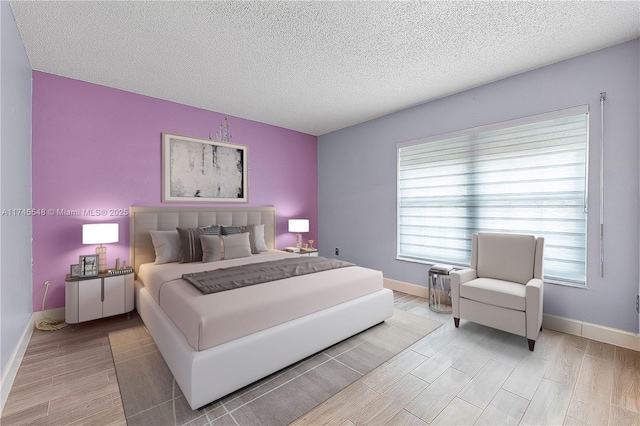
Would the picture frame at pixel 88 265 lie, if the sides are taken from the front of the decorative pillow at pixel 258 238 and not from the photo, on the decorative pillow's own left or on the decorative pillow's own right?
on the decorative pillow's own right

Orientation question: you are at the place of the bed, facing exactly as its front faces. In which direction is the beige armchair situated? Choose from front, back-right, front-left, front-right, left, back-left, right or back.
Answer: front-left

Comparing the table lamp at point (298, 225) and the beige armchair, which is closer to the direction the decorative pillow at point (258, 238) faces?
the beige armchair

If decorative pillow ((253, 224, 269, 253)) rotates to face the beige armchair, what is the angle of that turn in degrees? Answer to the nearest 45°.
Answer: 0° — it already faces it

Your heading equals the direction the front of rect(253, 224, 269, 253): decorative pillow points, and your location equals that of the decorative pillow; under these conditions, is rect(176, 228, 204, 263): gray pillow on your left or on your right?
on your right

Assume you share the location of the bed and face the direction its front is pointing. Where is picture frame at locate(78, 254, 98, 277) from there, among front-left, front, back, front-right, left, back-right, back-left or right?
back

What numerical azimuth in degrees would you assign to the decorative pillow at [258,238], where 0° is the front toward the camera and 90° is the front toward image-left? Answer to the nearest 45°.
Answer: approximately 315°

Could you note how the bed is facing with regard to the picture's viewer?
facing the viewer and to the right of the viewer
